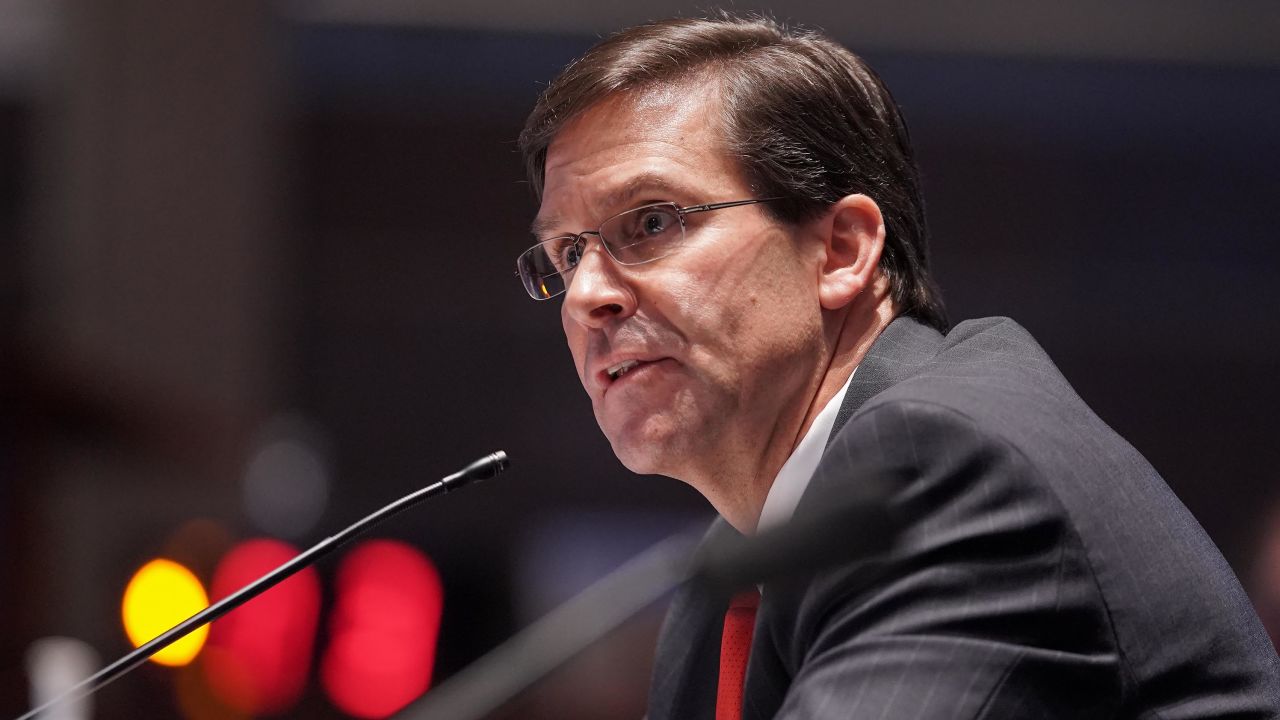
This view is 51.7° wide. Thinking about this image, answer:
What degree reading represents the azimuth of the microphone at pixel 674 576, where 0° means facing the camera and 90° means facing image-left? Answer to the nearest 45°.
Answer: approximately 270°

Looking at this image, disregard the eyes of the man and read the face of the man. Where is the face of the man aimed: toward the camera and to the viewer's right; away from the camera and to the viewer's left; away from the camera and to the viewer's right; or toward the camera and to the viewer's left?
toward the camera and to the viewer's left
